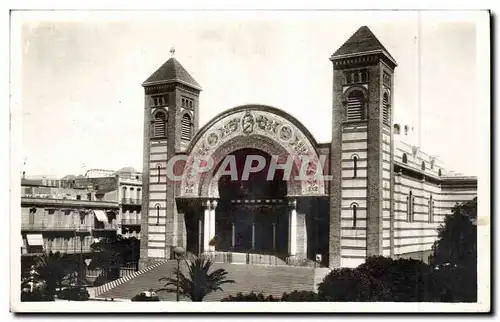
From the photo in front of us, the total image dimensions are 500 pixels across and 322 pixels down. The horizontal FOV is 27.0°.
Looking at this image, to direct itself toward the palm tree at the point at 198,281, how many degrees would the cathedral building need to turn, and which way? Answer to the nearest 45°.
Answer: approximately 45° to its right

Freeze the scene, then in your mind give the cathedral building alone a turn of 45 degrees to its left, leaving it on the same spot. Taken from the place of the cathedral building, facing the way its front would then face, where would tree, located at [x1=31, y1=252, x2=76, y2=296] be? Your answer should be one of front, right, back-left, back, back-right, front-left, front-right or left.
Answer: right

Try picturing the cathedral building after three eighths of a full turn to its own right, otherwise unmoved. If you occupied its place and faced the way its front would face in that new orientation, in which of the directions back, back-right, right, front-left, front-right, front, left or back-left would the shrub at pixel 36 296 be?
left

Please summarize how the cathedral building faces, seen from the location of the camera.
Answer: facing the viewer and to the left of the viewer

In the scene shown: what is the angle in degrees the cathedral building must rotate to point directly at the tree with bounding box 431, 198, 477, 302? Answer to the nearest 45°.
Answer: approximately 45° to its left
